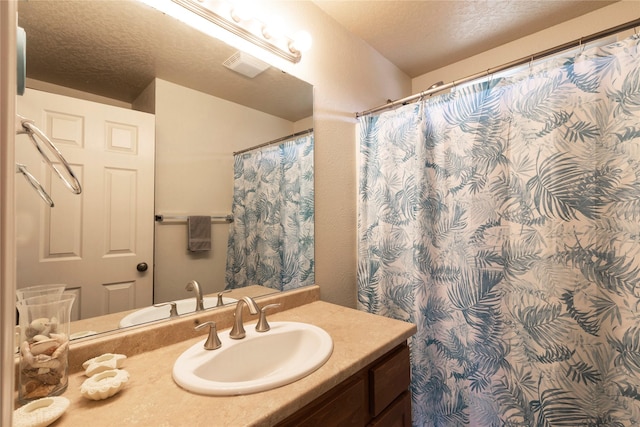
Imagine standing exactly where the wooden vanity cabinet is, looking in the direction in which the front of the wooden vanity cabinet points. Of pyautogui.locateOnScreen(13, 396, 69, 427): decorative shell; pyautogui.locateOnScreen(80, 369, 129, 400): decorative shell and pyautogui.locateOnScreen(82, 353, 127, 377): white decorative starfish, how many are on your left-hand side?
0

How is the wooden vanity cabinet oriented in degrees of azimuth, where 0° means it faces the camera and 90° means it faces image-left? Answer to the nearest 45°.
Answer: approximately 315°

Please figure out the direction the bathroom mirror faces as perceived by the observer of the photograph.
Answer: facing the viewer and to the right of the viewer

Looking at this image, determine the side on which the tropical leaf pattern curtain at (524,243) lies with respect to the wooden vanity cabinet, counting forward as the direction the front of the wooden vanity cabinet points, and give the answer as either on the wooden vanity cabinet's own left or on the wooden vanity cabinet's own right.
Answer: on the wooden vanity cabinet's own left
